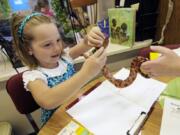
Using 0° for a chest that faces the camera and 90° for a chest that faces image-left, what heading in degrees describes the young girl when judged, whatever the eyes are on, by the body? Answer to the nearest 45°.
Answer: approximately 315°

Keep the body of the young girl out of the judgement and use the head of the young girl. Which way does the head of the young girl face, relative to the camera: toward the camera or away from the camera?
toward the camera

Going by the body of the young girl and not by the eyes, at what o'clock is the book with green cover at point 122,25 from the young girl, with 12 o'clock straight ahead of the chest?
The book with green cover is roughly at 9 o'clock from the young girl.

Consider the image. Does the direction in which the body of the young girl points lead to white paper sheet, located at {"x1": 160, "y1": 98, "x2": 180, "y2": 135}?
yes

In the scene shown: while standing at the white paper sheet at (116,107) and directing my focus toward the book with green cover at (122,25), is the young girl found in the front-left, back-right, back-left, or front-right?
front-left
